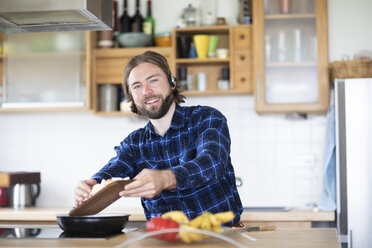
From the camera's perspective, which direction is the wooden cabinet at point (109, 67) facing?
toward the camera

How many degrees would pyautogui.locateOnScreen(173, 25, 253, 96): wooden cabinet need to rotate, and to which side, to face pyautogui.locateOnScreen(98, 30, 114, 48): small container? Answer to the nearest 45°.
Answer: approximately 90° to its right

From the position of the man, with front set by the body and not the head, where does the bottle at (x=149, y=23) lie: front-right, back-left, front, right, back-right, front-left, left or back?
back-right

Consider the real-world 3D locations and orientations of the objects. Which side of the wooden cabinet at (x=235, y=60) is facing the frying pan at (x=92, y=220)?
front

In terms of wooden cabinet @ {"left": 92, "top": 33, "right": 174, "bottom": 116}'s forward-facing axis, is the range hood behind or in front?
in front

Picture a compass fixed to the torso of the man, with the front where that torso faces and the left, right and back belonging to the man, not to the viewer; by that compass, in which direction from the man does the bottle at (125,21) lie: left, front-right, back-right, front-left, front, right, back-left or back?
back-right

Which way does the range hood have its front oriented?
toward the camera

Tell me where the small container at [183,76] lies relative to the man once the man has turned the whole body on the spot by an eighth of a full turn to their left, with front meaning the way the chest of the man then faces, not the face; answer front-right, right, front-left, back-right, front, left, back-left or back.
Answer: back
